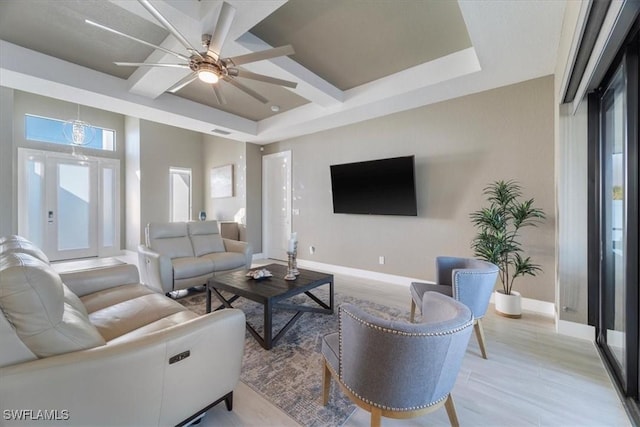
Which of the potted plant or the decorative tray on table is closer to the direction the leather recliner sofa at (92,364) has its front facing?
the decorative tray on table

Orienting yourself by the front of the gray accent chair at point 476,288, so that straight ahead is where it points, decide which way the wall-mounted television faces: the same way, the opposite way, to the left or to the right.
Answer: to the left

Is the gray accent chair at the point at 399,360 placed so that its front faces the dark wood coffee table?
yes

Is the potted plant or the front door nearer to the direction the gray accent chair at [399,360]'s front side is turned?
the front door

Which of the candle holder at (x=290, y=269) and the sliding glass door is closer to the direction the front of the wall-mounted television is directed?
the candle holder

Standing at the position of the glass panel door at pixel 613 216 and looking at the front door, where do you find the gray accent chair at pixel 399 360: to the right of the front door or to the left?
left

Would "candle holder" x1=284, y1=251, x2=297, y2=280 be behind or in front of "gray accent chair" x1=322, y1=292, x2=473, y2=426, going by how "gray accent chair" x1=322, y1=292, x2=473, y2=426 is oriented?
in front

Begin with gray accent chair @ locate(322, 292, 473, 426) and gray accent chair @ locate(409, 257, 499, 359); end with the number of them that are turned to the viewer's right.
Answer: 0

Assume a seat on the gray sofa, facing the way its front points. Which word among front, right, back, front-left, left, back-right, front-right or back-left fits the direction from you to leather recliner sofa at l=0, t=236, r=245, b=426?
front-right

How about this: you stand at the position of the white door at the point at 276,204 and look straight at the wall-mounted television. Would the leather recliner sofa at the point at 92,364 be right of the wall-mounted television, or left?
right

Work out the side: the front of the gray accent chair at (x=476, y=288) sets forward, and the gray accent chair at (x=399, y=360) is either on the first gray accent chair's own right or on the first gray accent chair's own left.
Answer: on the first gray accent chair's own left

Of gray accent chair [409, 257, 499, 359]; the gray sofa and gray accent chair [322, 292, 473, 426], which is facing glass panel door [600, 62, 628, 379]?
the gray sofa
